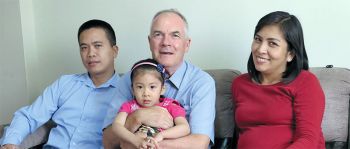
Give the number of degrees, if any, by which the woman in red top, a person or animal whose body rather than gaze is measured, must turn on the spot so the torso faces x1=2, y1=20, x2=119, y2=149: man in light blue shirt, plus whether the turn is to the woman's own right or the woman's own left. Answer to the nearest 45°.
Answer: approximately 45° to the woman's own right

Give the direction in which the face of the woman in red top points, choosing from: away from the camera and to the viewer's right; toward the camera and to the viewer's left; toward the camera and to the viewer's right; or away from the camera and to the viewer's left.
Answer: toward the camera and to the viewer's left

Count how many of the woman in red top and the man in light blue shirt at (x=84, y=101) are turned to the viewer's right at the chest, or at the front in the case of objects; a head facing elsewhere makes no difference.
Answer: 0

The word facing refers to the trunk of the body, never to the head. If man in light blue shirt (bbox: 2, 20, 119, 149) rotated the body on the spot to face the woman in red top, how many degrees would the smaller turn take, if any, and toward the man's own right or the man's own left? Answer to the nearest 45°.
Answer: approximately 45° to the man's own left

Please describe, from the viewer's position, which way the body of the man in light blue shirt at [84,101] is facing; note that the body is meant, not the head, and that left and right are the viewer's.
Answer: facing the viewer

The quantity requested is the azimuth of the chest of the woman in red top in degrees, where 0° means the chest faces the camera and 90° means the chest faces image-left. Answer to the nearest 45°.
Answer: approximately 45°
